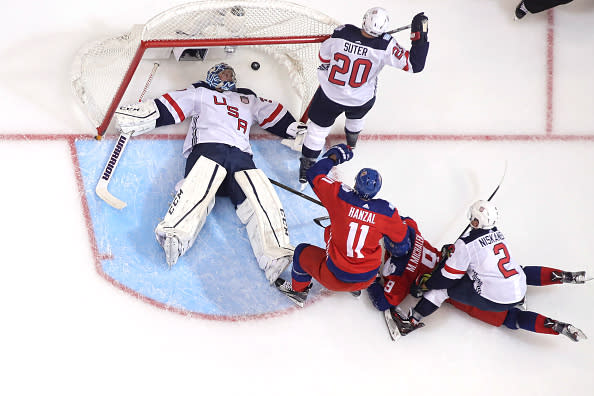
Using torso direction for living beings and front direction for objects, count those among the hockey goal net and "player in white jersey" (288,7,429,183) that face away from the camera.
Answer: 1

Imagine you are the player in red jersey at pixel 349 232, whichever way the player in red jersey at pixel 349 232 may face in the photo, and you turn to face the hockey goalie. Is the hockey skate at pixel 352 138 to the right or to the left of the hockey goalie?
right

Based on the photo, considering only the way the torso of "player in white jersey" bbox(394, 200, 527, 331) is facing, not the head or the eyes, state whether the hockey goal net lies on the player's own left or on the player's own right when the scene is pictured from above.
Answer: on the player's own left

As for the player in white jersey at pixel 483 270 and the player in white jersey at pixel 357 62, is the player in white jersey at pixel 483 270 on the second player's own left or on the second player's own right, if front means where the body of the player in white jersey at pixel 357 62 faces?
on the second player's own right

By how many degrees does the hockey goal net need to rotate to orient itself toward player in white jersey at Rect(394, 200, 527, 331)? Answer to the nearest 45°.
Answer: approximately 45° to its left

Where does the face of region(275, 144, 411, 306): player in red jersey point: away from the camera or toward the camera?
away from the camera

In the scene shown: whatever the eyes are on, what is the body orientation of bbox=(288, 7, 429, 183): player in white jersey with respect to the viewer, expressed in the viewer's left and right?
facing away from the viewer

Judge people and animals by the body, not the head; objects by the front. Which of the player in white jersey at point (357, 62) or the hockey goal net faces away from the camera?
the player in white jersey

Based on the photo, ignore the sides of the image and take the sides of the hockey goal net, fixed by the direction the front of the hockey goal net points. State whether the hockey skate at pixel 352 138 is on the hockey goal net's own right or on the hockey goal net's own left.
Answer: on the hockey goal net's own left

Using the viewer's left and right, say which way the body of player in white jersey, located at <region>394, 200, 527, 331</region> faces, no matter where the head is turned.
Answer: facing away from the viewer and to the left of the viewer

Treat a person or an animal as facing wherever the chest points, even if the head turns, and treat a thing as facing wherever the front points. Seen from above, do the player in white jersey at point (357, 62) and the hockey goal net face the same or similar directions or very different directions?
very different directions
